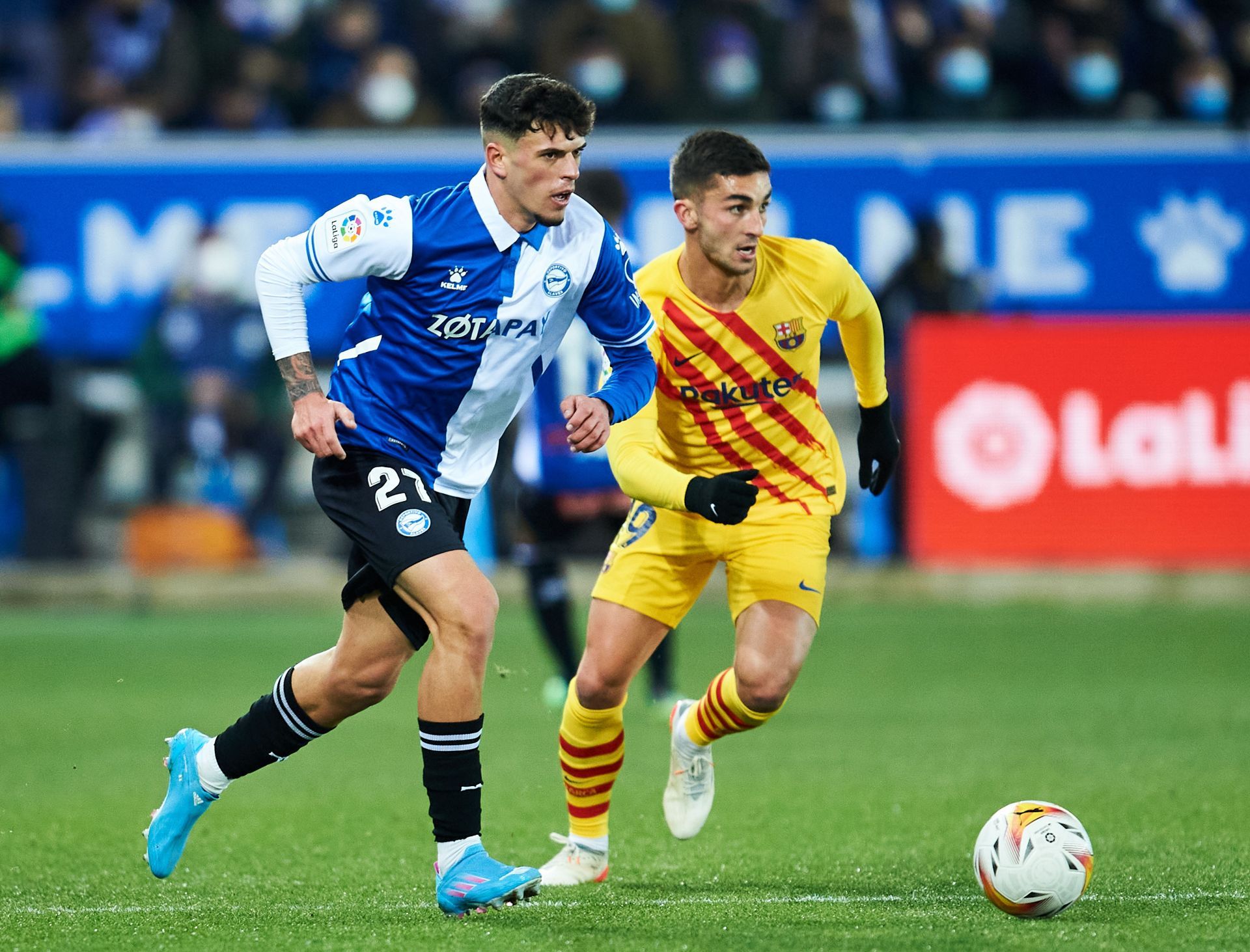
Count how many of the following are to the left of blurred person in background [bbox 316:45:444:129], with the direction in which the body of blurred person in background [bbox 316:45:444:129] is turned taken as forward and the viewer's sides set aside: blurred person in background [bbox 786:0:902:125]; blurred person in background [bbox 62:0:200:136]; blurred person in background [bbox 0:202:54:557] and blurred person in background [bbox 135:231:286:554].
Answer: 1

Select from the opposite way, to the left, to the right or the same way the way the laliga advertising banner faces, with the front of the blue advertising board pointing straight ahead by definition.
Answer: the same way

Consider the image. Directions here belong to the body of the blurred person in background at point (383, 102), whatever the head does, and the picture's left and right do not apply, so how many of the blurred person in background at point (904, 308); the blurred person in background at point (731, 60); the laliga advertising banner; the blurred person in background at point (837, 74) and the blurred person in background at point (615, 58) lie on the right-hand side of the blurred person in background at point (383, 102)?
0

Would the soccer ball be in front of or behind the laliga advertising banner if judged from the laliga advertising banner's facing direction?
in front

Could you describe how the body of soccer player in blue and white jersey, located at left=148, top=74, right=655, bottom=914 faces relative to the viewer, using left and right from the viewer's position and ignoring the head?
facing the viewer and to the right of the viewer

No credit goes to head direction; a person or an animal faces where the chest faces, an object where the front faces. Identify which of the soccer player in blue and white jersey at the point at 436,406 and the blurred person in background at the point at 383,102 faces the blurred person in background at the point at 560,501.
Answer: the blurred person in background at the point at 383,102

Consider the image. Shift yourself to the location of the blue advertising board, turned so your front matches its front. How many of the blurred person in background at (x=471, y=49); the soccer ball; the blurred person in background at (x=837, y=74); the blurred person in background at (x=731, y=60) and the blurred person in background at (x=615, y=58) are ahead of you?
1

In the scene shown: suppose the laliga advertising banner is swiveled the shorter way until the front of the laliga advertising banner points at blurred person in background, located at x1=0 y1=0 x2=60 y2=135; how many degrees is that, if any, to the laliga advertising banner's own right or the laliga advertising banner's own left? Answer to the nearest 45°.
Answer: approximately 90° to the laliga advertising banner's own right

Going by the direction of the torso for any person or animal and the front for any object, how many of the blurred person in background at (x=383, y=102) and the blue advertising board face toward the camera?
2

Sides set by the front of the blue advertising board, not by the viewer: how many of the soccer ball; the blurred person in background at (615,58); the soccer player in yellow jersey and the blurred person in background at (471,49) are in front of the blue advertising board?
2

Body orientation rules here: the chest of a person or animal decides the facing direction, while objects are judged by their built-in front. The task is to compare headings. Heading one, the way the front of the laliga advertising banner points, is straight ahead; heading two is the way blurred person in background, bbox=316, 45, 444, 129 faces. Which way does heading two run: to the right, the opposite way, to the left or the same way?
the same way

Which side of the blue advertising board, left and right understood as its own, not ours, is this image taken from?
front

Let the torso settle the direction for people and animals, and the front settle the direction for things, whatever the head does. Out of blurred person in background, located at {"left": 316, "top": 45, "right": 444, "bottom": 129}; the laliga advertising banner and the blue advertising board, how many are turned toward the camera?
3

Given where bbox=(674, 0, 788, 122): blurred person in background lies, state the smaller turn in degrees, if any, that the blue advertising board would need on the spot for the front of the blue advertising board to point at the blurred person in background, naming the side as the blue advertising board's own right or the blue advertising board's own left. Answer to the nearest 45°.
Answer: approximately 180°

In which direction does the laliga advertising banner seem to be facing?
toward the camera

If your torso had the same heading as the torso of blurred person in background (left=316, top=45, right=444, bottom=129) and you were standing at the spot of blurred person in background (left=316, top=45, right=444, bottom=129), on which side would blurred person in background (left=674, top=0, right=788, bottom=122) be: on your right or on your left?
on your left
